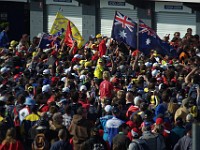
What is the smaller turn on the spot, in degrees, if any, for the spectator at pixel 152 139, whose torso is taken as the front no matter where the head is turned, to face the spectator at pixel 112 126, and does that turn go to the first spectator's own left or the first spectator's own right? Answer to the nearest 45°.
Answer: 0° — they already face them

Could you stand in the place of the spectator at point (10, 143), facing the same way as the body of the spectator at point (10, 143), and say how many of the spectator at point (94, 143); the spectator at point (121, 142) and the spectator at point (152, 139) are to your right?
3

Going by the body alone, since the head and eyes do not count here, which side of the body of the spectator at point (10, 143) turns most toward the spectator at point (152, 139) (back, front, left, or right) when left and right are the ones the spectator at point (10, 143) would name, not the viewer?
right

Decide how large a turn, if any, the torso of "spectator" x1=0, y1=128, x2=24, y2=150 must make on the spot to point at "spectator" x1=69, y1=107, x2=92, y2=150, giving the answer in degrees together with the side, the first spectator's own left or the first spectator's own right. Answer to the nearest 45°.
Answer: approximately 45° to the first spectator's own right

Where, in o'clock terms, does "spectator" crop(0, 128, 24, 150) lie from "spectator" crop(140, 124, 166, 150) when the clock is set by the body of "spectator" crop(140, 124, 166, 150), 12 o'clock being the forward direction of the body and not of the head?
"spectator" crop(0, 128, 24, 150) is roughly at 10 o'clock from "spectator" crop(140, 124, 166, 150).

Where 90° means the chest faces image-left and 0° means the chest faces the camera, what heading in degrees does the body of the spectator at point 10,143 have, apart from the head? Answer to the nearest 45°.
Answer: approximately 180°

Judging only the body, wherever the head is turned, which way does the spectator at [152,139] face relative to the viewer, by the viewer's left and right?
facing away from the viewer and to the left of the viewer

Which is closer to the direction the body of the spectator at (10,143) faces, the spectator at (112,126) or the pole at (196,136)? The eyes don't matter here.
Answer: the spectator

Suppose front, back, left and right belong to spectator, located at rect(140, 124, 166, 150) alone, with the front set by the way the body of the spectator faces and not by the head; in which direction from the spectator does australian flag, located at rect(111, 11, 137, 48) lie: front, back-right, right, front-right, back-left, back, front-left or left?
front-right
